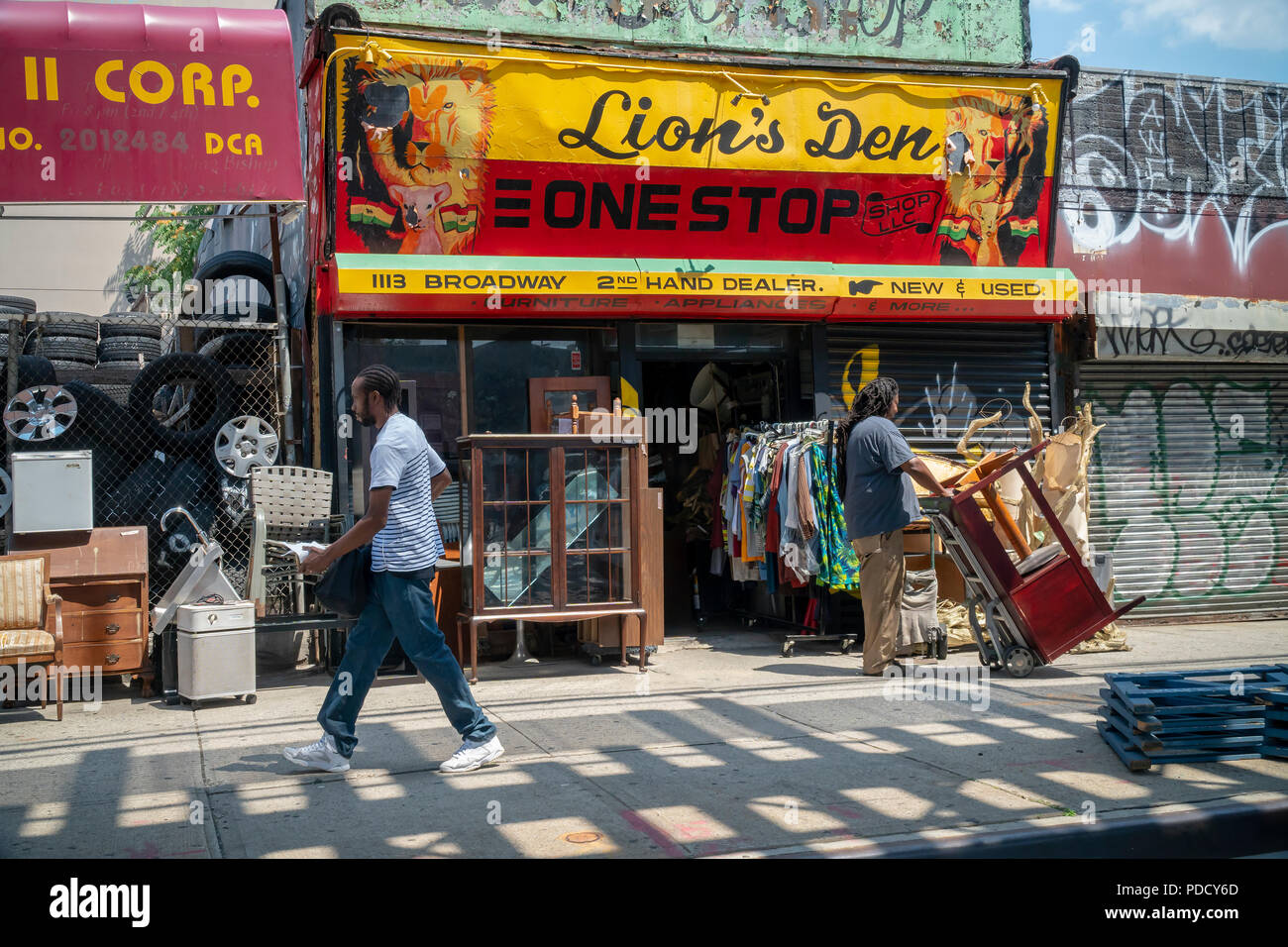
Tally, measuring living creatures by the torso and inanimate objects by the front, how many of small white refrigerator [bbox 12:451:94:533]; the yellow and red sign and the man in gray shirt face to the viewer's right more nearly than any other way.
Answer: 1

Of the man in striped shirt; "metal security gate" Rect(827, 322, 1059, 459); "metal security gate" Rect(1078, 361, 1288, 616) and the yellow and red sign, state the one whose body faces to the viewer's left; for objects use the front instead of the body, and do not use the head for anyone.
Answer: the man in striped shirt

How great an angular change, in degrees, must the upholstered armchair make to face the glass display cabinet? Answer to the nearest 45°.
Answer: approximately 90° to its left

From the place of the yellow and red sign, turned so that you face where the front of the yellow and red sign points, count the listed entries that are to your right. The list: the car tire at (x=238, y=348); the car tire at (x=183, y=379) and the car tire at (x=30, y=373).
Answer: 3

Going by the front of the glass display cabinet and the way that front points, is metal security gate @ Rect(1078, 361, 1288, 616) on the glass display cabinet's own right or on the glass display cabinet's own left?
on the glass display cabinet's own left

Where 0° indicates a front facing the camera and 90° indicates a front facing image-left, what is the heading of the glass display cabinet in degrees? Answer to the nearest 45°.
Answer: approximately 0°

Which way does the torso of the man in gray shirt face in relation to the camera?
to the viewer's right

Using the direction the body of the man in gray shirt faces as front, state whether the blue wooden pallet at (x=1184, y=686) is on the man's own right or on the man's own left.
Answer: on the man's own right

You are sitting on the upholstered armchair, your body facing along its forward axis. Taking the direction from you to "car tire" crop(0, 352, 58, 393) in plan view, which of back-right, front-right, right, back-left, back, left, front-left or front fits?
back

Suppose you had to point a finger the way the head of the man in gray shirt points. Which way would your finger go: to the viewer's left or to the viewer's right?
to the viewer's right

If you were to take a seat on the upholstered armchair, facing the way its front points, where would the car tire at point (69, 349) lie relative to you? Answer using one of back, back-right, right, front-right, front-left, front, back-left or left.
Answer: back

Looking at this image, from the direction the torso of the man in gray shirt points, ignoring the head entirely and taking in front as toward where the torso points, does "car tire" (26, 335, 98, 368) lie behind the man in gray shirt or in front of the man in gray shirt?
behind
